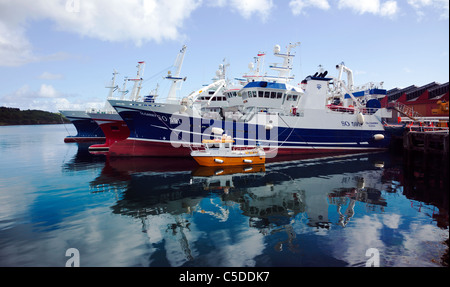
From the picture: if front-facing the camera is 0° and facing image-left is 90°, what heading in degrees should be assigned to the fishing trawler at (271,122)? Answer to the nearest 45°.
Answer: approximately 90°
